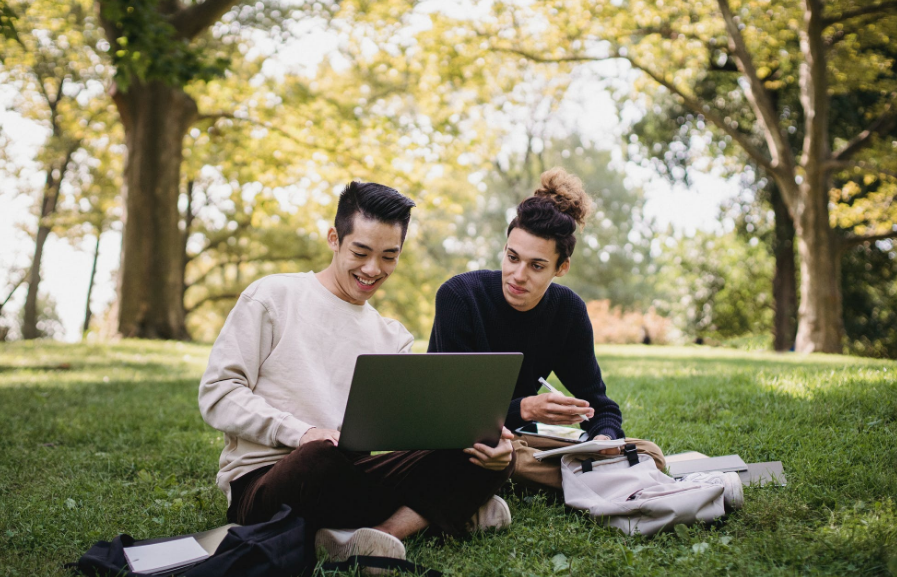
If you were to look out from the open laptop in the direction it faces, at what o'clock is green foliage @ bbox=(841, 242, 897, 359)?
The green foliage is roughly at 1 o'clock from the open laptop.

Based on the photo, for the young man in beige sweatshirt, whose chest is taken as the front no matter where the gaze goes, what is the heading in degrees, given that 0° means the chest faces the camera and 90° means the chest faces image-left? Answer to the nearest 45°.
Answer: approximately 315°

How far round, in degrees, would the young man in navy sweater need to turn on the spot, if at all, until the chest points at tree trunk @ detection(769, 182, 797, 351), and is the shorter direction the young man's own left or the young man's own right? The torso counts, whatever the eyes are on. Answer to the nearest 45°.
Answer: approximately 180°

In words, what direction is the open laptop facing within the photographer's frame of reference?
facing away from the viewer

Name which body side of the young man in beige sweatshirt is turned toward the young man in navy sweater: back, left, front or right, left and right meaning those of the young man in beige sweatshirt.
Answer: left

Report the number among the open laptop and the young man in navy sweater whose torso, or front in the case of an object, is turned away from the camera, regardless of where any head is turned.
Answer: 1

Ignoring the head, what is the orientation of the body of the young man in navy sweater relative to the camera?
toward the camera

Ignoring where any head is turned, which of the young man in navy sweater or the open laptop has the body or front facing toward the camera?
the young man in navy sweater

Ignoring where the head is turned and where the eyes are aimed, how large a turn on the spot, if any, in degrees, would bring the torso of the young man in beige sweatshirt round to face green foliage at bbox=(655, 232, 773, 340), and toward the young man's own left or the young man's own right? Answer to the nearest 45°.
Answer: approximately 90° to the young man's own left

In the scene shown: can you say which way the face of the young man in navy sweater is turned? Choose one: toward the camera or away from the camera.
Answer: toward the camera
